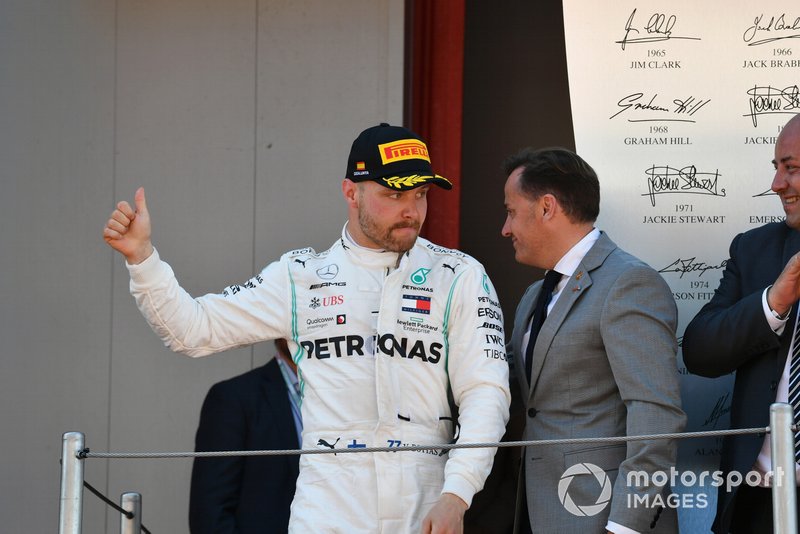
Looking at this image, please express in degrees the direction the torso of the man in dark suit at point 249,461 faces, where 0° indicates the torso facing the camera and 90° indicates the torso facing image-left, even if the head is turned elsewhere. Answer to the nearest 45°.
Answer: approximately 315°

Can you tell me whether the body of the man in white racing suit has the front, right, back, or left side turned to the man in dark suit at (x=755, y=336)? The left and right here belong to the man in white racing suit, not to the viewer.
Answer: left

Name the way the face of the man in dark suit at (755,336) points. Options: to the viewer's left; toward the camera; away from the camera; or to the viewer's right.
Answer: to the viewer's left

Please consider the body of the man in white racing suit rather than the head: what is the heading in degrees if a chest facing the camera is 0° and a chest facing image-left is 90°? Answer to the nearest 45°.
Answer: approximately 0°

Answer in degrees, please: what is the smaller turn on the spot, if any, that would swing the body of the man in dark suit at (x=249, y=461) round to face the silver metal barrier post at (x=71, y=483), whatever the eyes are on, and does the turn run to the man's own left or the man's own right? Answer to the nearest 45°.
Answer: approximately 90° to the man's own right

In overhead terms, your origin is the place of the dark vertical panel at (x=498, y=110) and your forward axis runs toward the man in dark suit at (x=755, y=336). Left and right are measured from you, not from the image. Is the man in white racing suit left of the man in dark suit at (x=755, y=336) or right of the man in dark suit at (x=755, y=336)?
right

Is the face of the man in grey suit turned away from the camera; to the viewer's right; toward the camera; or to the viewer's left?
to the viewer's left

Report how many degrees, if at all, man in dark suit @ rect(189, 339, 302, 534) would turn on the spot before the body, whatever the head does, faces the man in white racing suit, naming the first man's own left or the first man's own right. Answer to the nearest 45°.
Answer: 0° — they already face them
